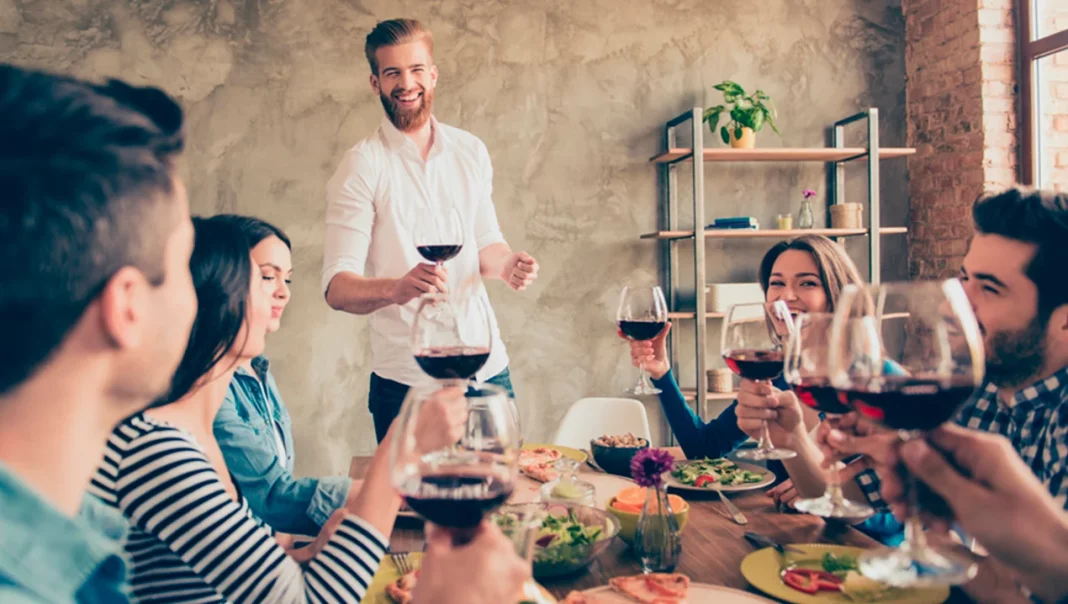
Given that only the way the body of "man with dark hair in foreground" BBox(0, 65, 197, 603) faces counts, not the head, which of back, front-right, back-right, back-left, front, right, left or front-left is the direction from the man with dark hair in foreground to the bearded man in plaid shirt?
front-right

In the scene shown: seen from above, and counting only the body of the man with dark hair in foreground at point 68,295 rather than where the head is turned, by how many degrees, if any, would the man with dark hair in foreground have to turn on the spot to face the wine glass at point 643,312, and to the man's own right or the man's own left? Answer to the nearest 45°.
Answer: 0° — they already face it

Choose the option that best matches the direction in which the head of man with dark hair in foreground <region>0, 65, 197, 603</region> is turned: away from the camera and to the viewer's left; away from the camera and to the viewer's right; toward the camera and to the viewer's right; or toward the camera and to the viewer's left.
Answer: away from the camera and to the viewer's right

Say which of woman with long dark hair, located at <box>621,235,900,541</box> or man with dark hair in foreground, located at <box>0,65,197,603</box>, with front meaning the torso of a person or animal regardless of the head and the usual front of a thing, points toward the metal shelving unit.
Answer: the man with dark hair in foreground

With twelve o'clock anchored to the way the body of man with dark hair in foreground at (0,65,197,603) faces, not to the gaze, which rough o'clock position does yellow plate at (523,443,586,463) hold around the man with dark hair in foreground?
The yellow plate is roughly at 12 o'clock from the man with dark hair in foreground.

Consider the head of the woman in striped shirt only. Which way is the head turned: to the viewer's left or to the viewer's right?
to the viewer's right

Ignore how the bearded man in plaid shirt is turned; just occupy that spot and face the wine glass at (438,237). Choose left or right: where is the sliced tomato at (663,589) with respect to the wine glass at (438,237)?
left

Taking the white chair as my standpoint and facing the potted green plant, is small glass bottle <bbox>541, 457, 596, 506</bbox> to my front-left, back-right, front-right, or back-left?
back-right

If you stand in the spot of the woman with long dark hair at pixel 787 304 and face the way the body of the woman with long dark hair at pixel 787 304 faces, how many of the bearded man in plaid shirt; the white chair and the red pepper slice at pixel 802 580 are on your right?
1

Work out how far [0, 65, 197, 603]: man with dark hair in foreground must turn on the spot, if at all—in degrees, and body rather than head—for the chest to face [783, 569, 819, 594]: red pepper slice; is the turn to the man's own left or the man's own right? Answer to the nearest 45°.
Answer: approximately 45° to the man's own right

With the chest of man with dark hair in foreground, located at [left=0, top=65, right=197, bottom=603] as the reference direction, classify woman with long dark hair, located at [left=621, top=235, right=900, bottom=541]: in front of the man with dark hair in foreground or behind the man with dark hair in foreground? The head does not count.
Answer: in front

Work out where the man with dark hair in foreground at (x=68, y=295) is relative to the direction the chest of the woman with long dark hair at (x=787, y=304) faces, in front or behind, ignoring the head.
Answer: in front

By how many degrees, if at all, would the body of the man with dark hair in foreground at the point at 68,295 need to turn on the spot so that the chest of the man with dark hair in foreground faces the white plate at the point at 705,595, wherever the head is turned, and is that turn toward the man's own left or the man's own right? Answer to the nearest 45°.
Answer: approximately 45° to the man's own right

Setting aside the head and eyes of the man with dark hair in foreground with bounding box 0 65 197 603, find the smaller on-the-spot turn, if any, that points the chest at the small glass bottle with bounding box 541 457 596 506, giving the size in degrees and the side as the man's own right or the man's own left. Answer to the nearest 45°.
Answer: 0° — they already face it

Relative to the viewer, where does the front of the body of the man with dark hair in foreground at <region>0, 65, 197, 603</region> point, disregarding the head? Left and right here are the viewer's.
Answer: facing away from the viewer and to the right of the viewer

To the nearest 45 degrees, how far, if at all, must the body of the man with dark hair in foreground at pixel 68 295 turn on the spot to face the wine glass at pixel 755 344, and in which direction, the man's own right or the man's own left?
approximately 45° to the man's own right

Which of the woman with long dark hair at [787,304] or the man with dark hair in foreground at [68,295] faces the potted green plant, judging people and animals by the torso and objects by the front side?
the man with dark hair in foreground

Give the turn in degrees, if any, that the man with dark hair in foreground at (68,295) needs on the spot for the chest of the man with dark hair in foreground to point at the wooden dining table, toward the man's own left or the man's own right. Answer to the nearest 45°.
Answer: approximately 45° to the man's own right
